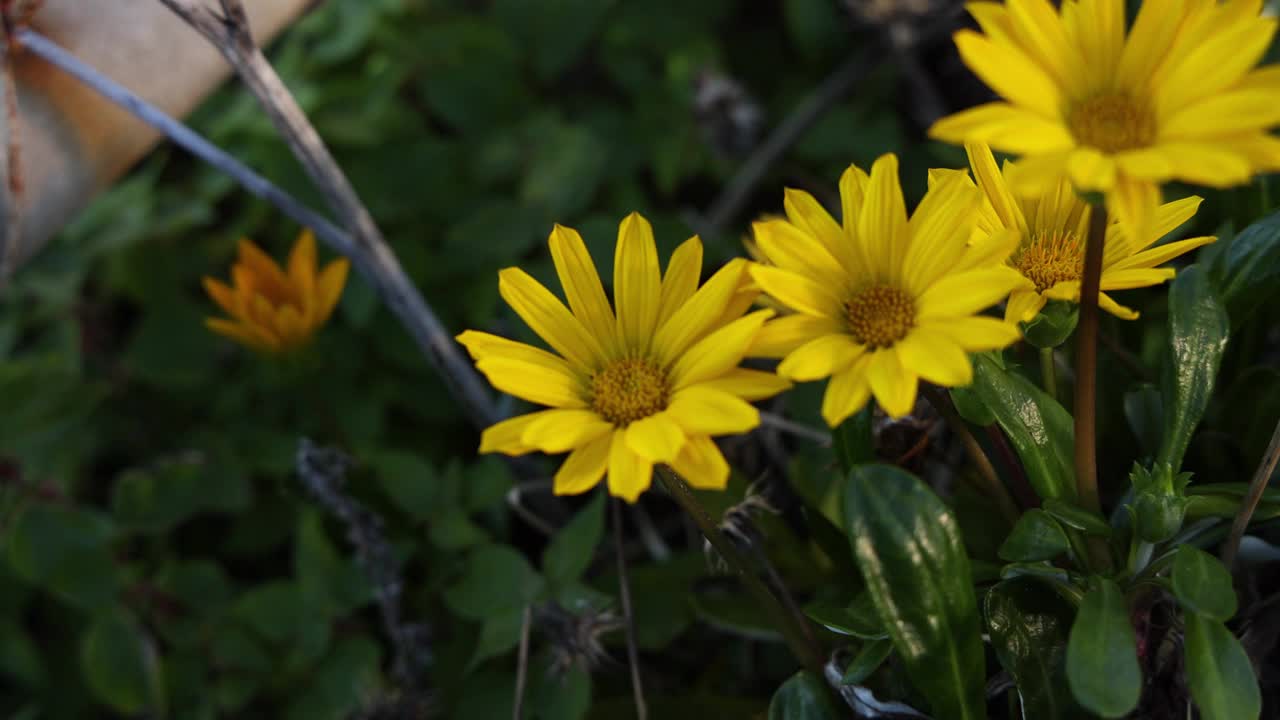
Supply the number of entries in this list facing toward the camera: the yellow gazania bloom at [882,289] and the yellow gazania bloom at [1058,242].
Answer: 2

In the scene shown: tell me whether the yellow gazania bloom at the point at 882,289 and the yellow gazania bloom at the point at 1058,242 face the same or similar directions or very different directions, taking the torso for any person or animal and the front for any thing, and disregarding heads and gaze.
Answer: same or similar directions

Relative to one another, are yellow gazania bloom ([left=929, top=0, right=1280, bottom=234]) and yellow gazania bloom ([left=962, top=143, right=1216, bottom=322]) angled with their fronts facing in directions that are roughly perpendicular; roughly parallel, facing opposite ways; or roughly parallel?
roughly parallel

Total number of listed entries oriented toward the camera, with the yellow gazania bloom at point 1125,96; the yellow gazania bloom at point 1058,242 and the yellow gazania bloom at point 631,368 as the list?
3

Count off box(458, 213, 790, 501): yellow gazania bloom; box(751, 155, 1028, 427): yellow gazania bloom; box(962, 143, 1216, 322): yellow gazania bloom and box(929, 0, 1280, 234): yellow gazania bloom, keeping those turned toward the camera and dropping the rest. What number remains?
4

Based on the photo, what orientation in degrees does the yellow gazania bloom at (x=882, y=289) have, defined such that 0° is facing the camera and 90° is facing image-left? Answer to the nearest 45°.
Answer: approximately 0°

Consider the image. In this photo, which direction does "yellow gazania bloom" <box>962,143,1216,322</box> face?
toward the camera

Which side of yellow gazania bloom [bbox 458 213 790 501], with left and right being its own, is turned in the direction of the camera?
front

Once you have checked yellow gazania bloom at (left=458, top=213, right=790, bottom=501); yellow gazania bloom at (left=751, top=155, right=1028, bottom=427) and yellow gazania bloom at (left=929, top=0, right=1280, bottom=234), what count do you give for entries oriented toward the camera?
3
